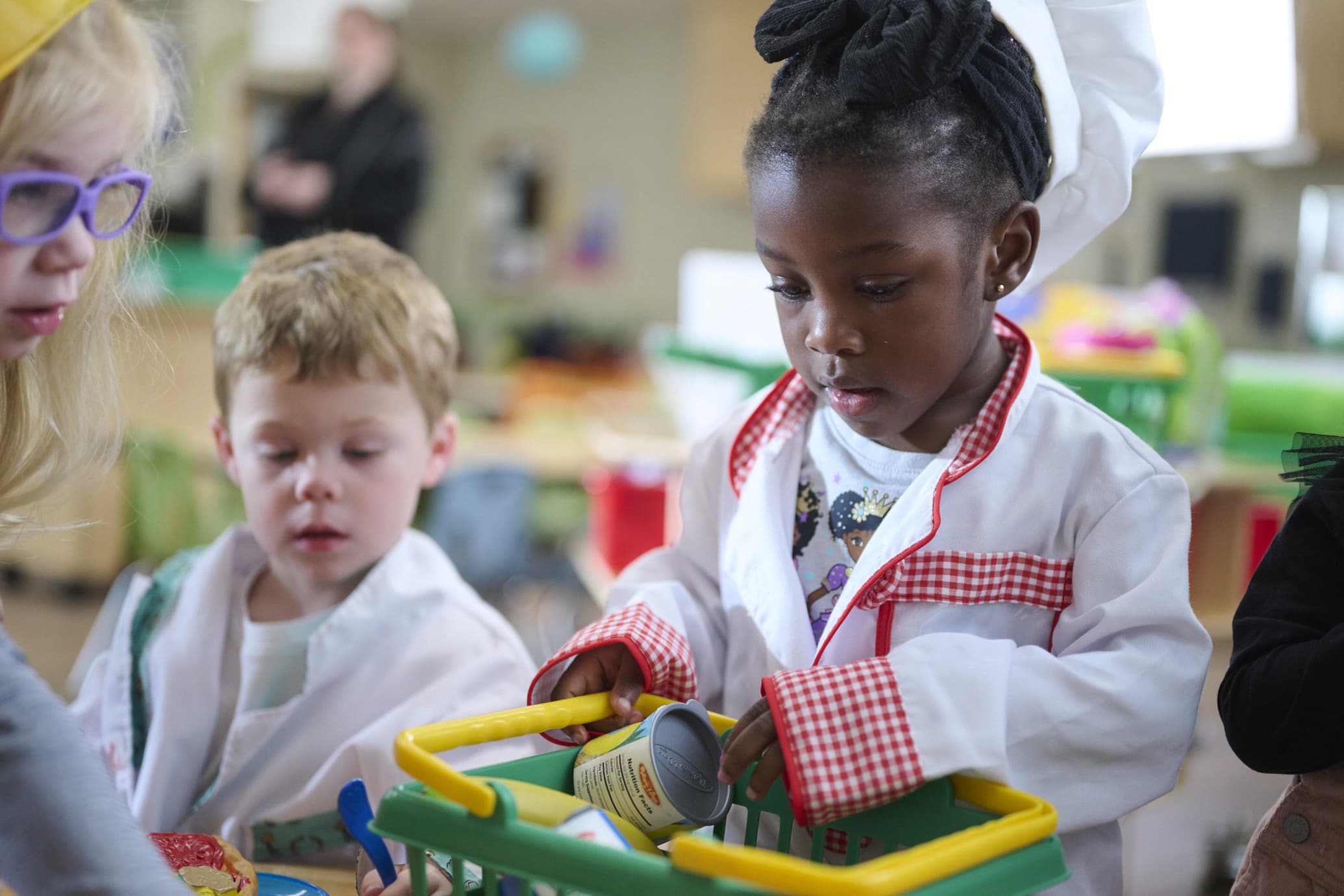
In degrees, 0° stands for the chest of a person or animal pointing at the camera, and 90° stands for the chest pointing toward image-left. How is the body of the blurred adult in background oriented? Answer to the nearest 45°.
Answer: approximately 45°

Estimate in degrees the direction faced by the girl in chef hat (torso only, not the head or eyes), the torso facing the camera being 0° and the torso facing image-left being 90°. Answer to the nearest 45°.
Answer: approximately 45°

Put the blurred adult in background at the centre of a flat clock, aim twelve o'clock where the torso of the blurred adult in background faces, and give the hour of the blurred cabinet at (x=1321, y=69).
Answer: The blurred cabinet is roughly at 8 o'clock from the blurred adult in background.

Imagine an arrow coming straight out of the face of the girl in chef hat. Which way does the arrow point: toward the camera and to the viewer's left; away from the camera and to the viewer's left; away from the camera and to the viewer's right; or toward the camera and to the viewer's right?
toward the camera and to the viewer's left

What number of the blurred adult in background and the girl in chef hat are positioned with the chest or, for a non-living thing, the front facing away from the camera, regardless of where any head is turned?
0

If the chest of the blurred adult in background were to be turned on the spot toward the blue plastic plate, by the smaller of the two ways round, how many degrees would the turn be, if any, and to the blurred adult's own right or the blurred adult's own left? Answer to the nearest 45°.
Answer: approximately 45° to the blurred adult's own left

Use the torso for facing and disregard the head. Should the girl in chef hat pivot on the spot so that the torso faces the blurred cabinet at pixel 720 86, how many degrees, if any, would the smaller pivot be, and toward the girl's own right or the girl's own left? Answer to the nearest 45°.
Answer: approximately 135° to the girl's own right

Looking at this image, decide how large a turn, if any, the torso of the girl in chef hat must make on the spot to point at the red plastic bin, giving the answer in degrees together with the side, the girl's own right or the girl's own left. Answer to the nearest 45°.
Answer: approximately 135° to the girl's own right

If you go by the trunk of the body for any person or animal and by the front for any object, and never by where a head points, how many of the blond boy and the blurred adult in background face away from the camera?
0

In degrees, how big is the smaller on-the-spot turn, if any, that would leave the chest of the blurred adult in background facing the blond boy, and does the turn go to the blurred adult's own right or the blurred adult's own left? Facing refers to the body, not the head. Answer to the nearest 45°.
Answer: approximately 45° to the blurred adult's own left

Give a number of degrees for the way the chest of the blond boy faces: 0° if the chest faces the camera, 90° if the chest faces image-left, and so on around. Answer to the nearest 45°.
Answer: approximately 0°
